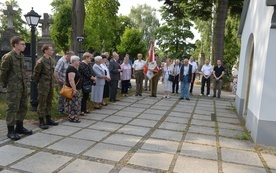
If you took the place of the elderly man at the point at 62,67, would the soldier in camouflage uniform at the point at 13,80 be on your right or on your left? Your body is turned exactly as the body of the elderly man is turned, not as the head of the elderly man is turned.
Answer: on your right

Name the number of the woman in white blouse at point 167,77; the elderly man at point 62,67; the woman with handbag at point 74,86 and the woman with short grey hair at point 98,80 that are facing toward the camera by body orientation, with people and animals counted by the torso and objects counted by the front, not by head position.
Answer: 1

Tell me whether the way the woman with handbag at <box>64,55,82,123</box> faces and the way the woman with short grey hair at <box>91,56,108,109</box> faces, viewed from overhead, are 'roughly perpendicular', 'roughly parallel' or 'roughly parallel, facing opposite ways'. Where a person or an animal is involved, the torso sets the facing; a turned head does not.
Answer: roughly parallel

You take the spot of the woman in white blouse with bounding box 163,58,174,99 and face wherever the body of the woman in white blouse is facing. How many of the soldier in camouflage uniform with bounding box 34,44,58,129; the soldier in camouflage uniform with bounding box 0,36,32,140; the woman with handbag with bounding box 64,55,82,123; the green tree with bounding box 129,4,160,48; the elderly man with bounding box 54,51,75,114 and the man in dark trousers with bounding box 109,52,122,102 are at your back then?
1

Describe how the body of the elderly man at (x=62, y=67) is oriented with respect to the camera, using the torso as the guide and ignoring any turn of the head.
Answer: to the viewer's right

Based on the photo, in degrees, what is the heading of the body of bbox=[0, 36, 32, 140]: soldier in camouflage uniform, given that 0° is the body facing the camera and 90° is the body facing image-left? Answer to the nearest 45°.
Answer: approximately 315°

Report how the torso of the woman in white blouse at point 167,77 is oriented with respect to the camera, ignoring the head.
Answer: toward the camera

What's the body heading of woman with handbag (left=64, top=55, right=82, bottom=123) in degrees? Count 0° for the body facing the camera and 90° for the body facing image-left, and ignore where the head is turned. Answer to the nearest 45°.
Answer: approximately 270°

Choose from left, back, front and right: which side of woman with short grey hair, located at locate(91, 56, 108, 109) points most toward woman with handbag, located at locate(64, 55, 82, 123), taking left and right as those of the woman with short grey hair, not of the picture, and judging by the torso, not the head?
right

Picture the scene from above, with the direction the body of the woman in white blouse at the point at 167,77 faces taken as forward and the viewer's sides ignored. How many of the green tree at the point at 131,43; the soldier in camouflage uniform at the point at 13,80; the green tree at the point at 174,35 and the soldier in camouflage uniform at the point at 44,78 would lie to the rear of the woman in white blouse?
2

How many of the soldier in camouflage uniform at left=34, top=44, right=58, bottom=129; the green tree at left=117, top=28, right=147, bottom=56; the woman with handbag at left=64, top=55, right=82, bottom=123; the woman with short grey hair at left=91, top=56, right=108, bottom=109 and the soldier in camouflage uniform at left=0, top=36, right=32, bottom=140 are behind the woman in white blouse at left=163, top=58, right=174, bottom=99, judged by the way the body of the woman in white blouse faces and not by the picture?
1

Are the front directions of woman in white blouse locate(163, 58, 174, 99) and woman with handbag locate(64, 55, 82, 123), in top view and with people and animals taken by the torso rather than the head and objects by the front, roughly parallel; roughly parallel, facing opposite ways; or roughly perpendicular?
roughly perpendicular
